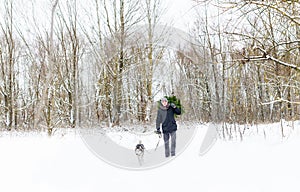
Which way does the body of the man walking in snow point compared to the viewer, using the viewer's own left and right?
facing the viewer
